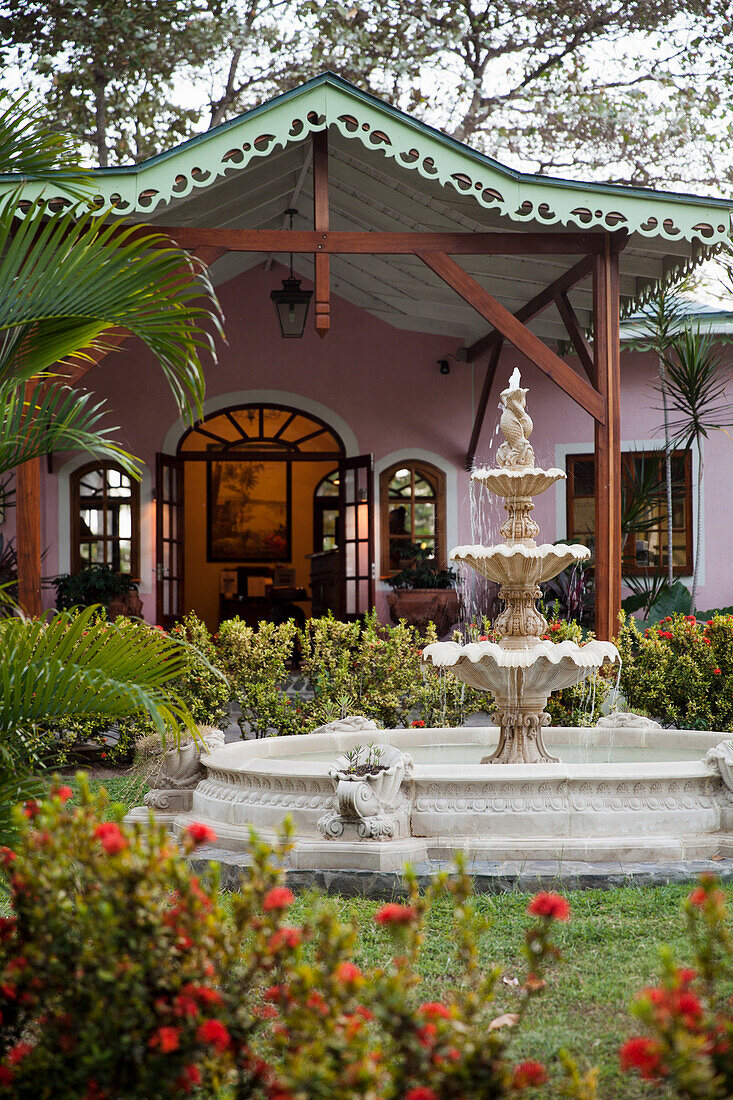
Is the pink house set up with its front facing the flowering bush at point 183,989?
yes

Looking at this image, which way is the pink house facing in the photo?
toward the camera

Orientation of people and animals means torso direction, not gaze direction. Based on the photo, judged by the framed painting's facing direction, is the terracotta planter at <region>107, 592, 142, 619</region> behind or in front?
in front

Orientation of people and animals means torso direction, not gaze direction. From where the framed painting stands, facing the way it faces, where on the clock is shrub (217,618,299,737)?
The shrub is roughly at 12 o'clock from the framed painting.

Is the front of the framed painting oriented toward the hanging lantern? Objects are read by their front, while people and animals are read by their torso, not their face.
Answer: yes

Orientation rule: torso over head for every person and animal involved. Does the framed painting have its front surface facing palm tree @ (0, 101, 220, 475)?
yes

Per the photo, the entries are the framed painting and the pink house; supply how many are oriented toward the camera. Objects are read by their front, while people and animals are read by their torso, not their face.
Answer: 2

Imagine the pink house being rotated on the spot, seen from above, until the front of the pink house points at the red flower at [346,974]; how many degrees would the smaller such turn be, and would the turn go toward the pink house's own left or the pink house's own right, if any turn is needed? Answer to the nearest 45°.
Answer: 0° — it already faces it

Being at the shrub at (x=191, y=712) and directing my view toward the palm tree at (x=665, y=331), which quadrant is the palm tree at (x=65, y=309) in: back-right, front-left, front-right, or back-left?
back-right

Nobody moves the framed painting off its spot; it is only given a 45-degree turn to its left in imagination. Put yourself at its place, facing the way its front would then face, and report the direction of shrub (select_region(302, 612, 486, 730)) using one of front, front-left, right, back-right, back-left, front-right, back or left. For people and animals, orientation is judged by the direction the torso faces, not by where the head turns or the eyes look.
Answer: front-right
